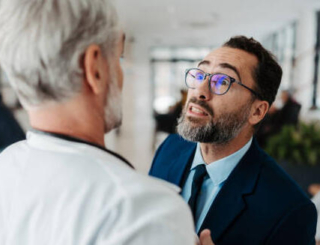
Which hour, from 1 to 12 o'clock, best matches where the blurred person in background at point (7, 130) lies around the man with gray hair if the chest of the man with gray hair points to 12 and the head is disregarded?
The blurred person in background is roughly at 10 o'clock from the man with gray hair.

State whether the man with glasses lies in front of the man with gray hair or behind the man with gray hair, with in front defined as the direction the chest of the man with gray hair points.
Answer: in front

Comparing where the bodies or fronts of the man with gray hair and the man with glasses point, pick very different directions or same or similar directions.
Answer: very different directions

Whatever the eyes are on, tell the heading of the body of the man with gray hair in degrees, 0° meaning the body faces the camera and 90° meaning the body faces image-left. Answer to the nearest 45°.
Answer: approximately 225°

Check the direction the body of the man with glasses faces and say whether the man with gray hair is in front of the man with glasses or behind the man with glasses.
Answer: in front

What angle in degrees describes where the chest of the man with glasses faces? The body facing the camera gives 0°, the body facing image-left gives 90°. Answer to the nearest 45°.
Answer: approximately 45°

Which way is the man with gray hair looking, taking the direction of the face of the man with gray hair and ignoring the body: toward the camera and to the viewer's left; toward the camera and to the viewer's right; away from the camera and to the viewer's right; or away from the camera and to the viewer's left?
away from the camera and to the viewer's right

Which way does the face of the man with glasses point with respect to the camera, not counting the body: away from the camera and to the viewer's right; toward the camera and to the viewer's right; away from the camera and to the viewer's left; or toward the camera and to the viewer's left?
toward the camera and to the viewer's left

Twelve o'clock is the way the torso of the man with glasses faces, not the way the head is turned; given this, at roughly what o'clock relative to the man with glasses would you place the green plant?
The green plant is roughly at 5 o'clock from the man with glasses.

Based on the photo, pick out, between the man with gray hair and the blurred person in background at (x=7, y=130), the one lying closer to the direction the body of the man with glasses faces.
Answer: the man with gray hair

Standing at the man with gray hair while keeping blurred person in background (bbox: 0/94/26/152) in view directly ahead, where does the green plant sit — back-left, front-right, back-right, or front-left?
front-right

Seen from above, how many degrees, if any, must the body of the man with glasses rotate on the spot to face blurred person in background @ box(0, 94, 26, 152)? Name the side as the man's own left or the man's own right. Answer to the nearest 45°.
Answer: approximately 90° to the man's own right
